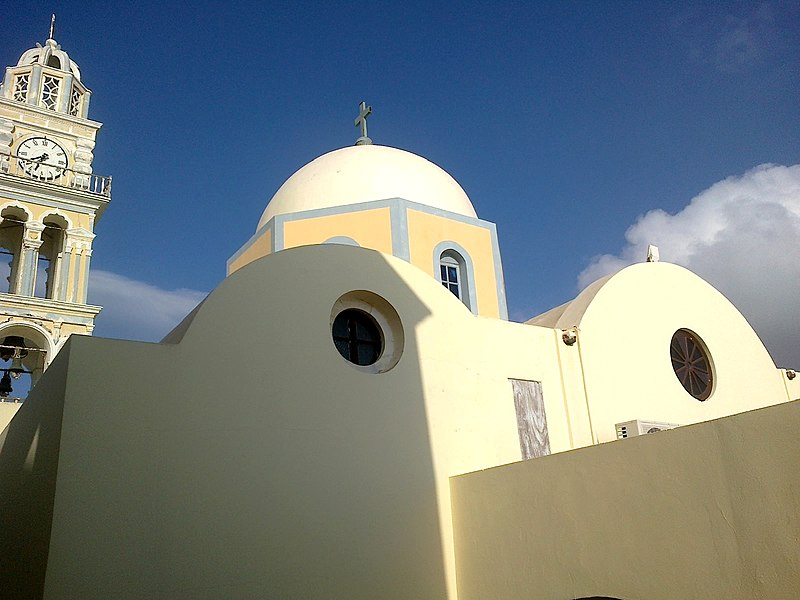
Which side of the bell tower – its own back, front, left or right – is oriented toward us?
front
